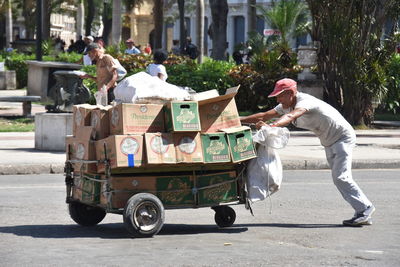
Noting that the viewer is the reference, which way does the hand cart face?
facing the viewer and to the left of the viewer

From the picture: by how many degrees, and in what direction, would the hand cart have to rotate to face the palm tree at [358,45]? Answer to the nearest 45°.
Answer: approximately 135° to its right

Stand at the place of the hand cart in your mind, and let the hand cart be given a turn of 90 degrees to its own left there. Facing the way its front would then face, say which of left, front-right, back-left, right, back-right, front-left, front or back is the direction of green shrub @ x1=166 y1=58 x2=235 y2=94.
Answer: back-left
